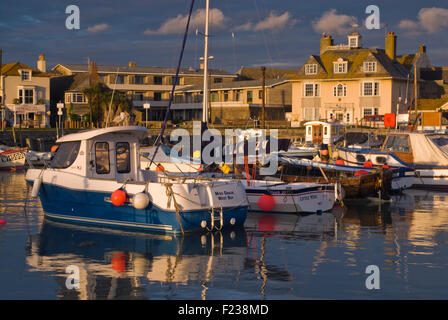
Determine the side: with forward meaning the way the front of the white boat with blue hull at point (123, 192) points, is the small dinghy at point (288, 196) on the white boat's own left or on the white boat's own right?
on the white boat's own right

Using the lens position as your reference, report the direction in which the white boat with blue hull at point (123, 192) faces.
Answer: facing away from the viewer and to the left of the viewer
